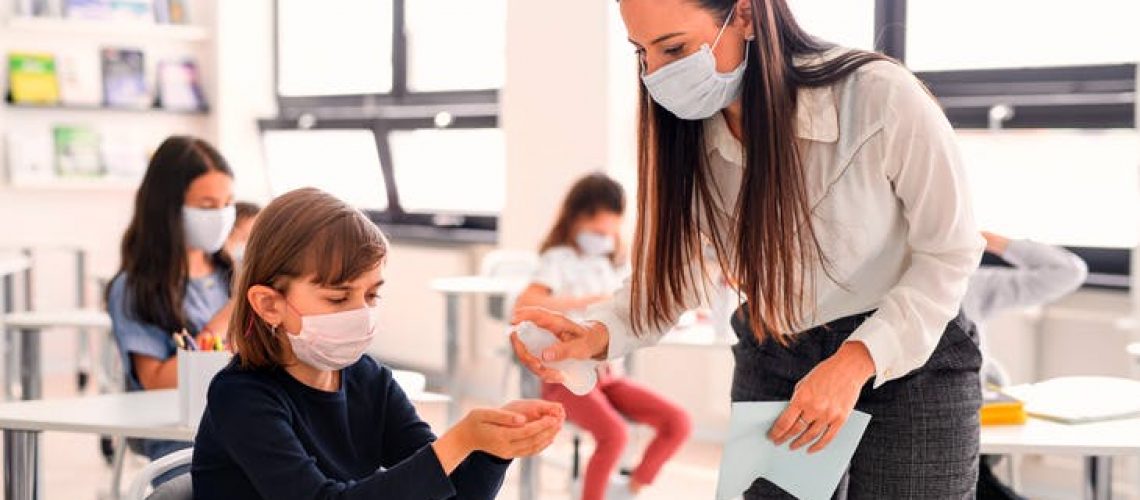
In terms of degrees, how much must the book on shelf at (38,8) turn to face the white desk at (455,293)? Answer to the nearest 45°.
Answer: approximately 45° to its left

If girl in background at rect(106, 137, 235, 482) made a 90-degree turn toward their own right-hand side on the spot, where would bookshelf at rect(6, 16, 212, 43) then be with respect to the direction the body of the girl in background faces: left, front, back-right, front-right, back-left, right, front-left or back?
back-right

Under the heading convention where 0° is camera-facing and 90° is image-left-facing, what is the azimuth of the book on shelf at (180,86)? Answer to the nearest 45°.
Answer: approximately 0°
